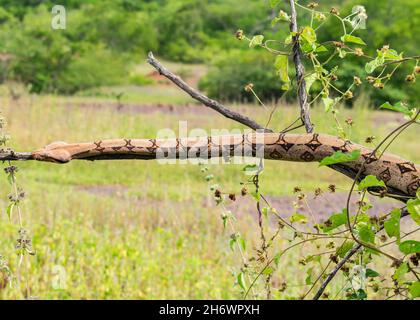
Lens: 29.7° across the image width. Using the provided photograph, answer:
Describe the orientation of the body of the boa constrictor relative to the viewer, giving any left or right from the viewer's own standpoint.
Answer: facing to the left of the viewer

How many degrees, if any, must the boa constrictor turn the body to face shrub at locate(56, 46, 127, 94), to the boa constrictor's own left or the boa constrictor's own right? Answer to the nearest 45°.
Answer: approximately 90° to the boa constrictor's own right
